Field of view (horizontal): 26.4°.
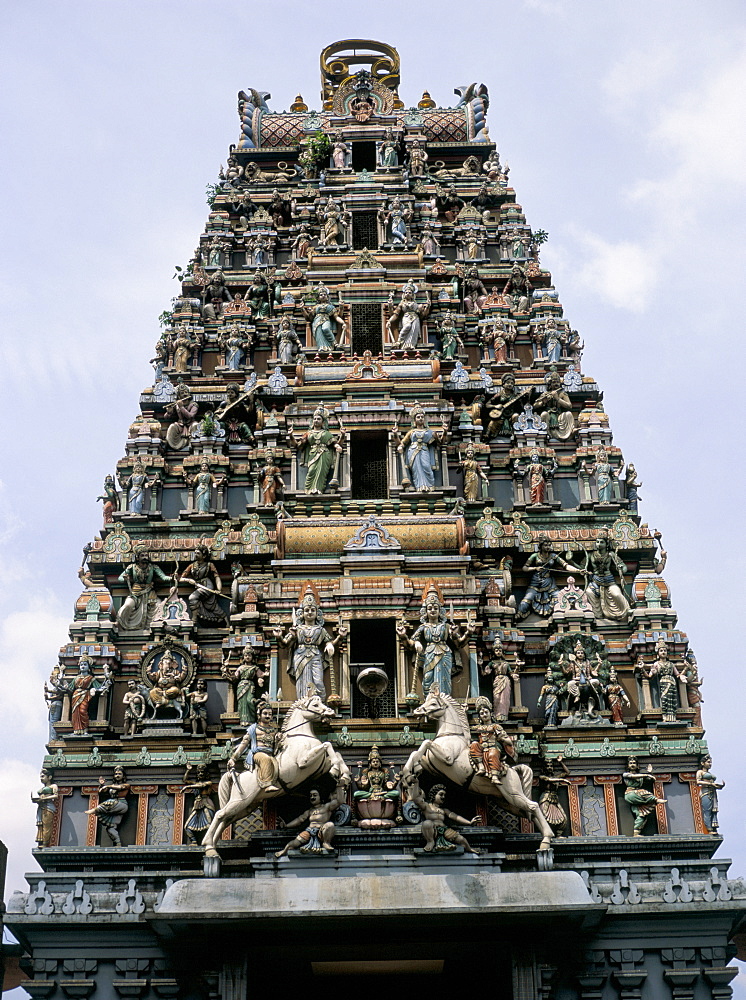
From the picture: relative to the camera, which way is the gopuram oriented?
toward the camera
